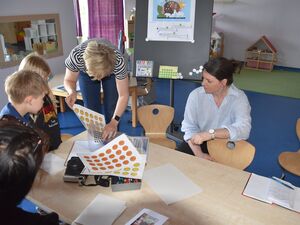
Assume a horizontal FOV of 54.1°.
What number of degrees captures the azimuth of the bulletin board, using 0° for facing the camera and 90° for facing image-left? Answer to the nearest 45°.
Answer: approximately 0°

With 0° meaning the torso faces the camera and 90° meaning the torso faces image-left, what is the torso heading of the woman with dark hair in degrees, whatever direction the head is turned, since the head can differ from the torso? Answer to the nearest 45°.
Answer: approximately 45°

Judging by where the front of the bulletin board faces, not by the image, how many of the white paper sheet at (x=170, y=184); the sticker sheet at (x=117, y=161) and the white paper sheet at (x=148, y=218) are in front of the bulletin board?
3

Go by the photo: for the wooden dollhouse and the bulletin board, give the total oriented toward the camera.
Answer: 2

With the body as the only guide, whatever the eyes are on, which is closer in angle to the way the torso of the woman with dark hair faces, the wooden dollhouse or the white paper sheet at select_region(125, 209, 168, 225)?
the white paper sheet

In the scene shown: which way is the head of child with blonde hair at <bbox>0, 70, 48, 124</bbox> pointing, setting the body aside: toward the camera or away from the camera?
away from the camera

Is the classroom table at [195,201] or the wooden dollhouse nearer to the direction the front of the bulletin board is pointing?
the classroom table

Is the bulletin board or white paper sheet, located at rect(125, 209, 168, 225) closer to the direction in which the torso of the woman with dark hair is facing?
the white paper sheet
